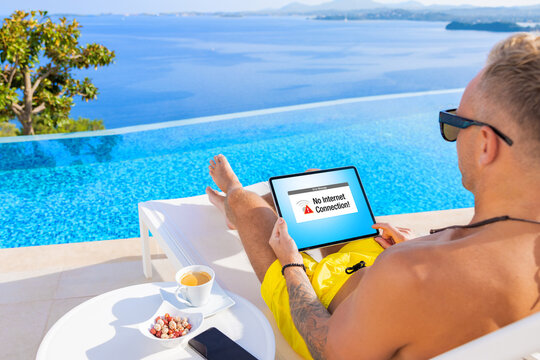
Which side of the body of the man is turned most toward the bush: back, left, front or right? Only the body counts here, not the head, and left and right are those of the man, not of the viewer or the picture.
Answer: front

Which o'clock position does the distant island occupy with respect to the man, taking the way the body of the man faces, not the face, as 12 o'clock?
The distant island is roughly at 2 o'clock from the man.

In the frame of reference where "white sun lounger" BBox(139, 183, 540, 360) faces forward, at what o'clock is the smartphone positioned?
The smartphone is roughly at 7 o'clock from the white sun lounger.

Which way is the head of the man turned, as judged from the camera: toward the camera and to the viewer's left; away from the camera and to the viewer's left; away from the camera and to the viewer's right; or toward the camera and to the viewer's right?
away from the camera and to the viewer's left

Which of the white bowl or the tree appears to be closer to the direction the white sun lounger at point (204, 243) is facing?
the tree

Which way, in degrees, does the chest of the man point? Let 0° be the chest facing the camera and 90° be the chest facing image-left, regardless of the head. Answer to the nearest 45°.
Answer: approximately 135°

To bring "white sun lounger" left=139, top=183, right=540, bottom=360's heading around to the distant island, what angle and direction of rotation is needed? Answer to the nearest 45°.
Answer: approximately 45° to its right

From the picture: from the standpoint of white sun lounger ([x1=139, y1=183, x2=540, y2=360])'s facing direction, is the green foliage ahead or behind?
ahead

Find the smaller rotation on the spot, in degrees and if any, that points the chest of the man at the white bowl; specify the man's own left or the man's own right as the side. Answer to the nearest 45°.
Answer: approximately 45° to the man's own left

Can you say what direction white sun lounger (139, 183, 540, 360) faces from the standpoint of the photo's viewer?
facing away from the viewer and to the left of the viewer
